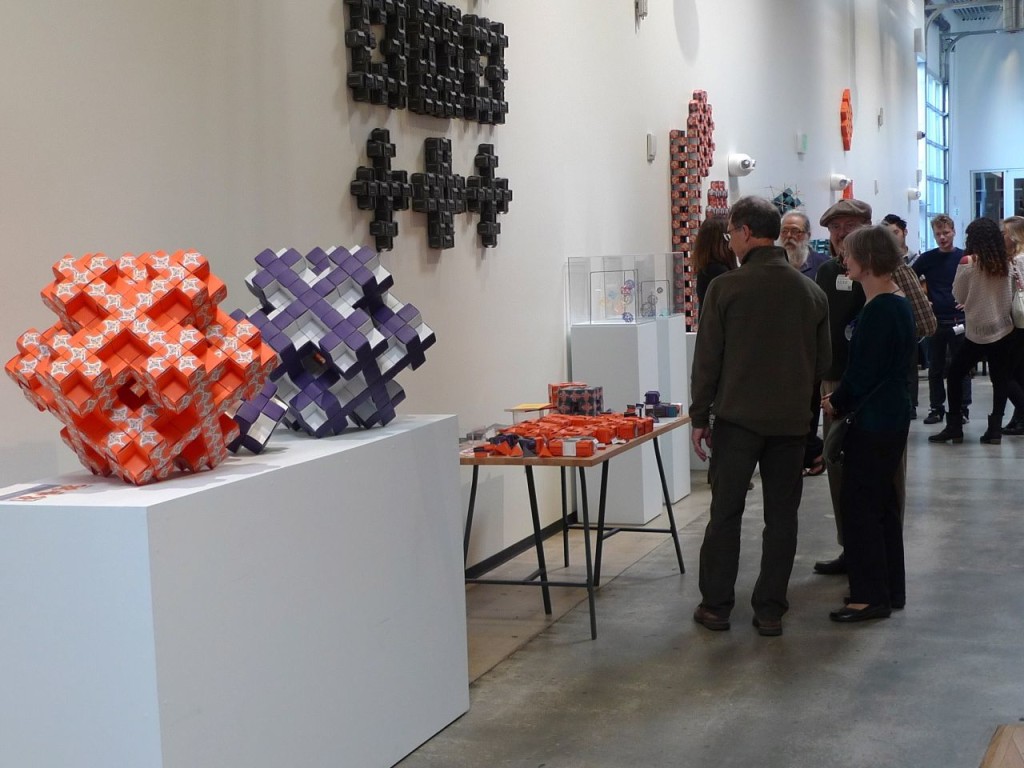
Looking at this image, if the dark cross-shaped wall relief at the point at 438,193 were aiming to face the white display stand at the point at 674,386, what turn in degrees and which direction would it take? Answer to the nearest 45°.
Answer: approximately 90° to its left

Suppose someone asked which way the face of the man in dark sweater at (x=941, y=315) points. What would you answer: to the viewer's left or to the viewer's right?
to the viewer's left

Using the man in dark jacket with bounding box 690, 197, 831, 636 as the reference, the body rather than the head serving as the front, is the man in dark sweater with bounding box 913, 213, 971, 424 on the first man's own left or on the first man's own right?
on the first man's own right

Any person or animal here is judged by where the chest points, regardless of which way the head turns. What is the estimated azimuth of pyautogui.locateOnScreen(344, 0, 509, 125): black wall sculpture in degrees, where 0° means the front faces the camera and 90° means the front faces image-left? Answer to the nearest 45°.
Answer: approximately 315°

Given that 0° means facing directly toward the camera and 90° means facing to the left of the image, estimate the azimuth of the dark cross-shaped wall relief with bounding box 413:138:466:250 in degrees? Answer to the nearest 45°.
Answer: approximately 315°

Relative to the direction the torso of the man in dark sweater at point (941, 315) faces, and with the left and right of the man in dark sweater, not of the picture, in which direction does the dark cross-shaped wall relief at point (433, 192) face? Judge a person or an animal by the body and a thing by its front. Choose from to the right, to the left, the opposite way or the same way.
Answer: to the left

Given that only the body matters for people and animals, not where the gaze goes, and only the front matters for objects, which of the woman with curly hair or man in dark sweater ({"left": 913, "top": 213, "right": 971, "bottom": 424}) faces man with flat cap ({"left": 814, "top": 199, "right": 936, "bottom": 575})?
the man in dark sweater

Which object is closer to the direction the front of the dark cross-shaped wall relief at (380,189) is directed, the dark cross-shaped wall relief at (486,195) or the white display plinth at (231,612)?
the white display plinth

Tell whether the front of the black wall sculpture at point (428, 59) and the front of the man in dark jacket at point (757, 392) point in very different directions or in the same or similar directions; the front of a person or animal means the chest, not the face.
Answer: very different directions

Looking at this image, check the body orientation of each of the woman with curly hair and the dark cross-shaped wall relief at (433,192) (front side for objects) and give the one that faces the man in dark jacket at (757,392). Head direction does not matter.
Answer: the dark cross-shaped wall relief
